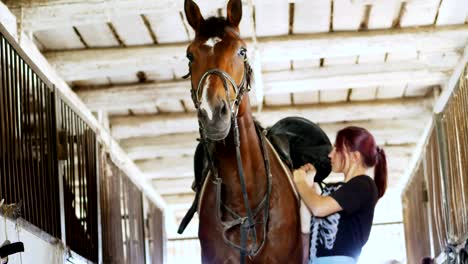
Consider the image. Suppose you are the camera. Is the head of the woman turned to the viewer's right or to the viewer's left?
to the viewer's left

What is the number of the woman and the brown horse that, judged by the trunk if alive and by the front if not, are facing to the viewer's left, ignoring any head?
1

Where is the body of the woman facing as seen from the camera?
to the viewer's left

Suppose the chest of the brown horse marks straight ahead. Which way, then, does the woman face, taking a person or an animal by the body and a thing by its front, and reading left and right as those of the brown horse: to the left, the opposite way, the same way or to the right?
to the right

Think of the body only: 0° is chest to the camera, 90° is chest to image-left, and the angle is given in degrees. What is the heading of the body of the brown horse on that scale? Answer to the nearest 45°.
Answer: approximately 0°

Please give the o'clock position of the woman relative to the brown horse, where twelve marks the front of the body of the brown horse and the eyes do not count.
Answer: The woman is roughly at 9 o'clock from the brown horse.

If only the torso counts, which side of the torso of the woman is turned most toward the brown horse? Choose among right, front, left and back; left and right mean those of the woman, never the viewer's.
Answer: front
